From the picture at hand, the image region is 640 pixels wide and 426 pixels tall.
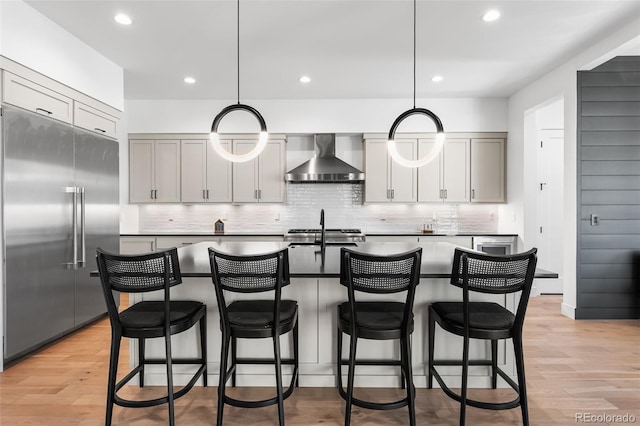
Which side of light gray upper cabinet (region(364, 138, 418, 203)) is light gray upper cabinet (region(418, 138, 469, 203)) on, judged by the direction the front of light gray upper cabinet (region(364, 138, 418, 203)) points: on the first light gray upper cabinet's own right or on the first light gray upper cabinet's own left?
on the first light gray upper cabinet's own left

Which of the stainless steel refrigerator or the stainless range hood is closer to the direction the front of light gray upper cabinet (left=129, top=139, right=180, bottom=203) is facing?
the stainless steel refrigerator

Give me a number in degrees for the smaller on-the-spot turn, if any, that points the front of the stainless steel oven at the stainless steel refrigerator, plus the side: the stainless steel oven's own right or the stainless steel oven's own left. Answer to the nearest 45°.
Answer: approximately 45° to the stainless steel oven's own right

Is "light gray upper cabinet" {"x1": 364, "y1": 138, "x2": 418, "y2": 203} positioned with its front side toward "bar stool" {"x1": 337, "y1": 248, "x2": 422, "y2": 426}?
yes

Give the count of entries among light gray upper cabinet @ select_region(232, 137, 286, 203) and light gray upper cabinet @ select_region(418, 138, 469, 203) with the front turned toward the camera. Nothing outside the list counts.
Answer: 2

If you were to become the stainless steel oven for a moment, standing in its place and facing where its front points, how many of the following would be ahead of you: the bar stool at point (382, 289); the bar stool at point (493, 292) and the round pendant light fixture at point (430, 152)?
3

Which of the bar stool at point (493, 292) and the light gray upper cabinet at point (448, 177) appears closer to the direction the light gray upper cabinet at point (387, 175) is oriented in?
the bar stool

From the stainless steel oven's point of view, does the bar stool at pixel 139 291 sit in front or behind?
in front

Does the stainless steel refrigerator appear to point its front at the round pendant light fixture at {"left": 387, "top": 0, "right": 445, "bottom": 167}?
yes

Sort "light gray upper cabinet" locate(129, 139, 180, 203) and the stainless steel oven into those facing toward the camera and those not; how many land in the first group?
2
